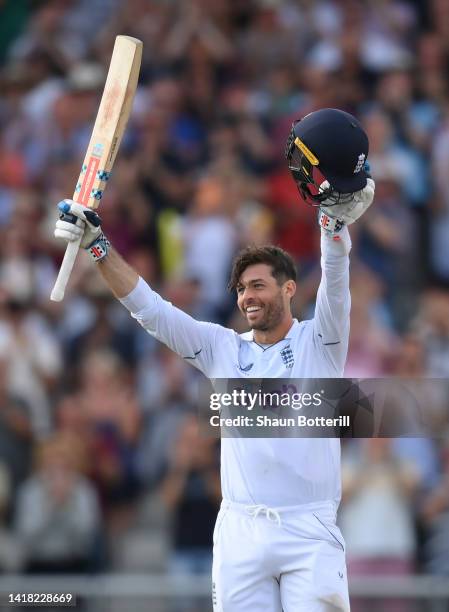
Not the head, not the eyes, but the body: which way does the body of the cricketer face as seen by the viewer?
toward the camera

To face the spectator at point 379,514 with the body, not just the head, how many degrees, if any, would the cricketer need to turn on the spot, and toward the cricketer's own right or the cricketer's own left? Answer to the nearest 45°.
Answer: approximately 180°
